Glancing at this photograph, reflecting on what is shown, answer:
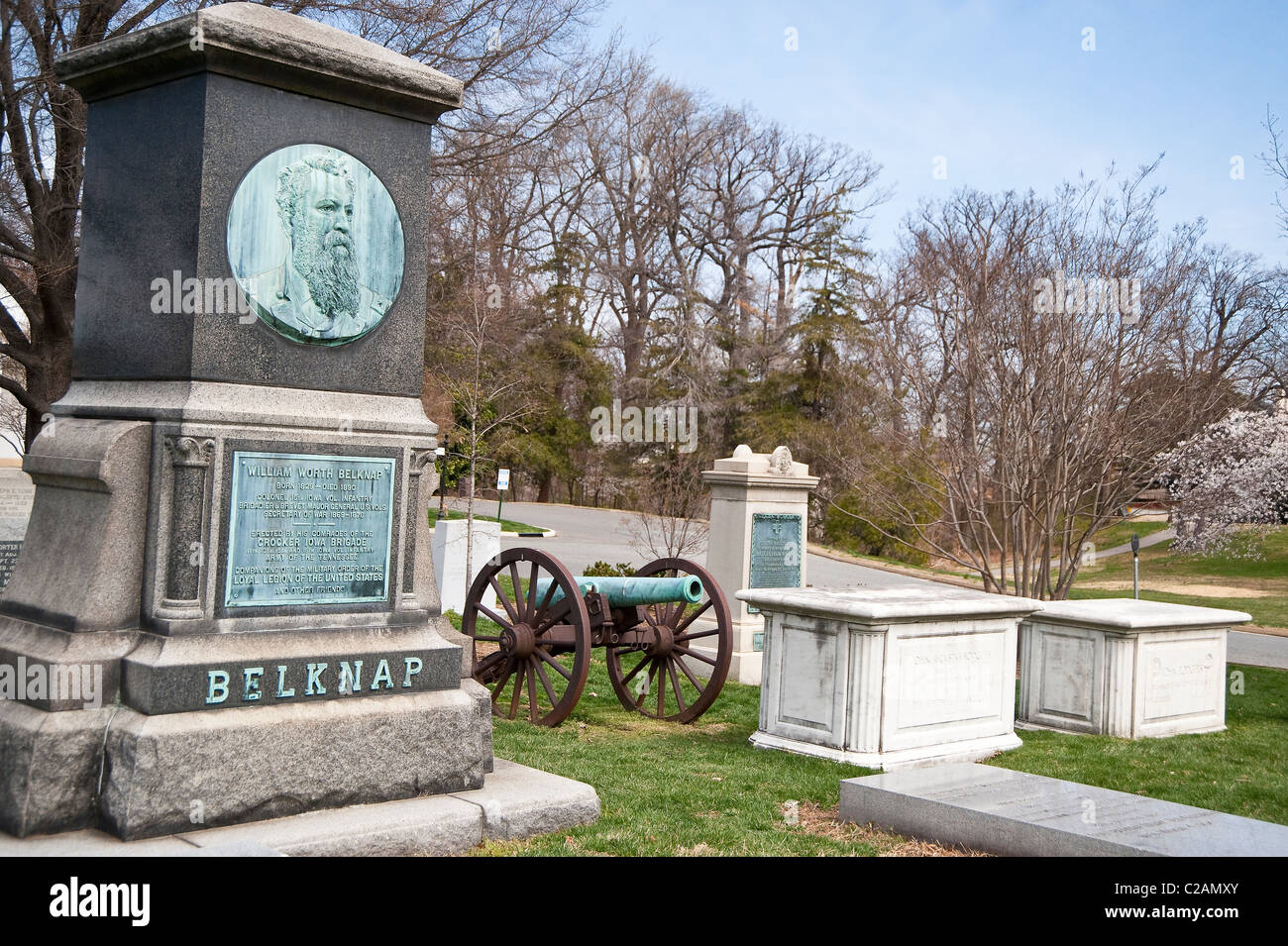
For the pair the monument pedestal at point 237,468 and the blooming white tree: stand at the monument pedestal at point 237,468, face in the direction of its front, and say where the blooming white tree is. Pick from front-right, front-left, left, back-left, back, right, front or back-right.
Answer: left

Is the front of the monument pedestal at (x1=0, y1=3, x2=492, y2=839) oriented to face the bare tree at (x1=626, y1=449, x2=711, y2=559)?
no

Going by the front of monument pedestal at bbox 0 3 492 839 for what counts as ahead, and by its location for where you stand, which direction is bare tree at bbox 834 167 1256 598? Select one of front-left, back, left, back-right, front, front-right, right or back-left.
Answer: left

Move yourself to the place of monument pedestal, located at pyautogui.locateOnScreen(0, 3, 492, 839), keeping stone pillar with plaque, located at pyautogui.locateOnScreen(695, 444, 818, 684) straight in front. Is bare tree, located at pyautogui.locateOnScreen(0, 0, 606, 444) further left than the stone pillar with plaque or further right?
left

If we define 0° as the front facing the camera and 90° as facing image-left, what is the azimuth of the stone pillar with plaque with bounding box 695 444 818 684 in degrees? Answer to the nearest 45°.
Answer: approximately 315°

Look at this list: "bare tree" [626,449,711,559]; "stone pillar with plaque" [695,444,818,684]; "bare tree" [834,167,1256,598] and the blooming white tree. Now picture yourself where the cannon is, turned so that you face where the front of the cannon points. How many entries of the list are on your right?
0
